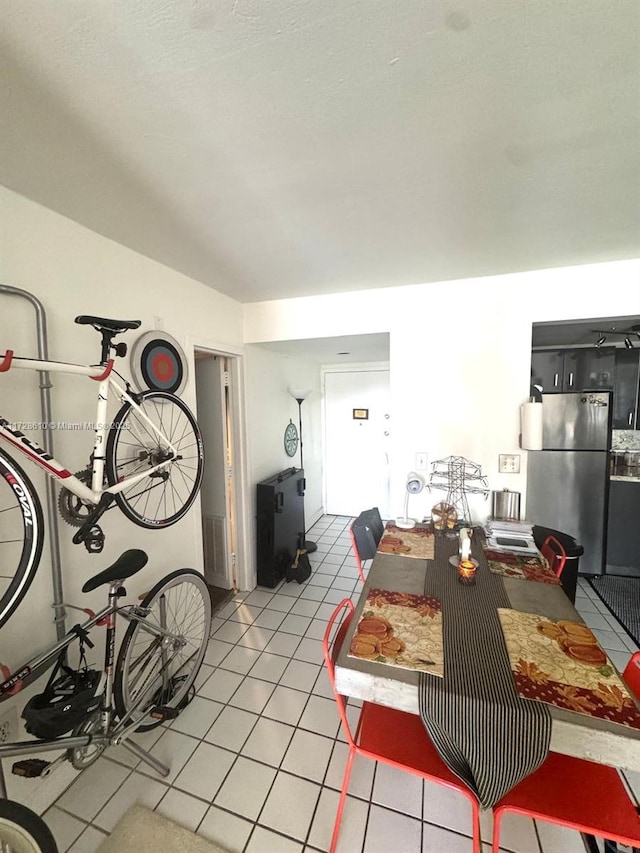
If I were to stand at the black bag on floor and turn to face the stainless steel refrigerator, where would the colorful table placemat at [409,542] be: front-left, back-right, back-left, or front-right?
front-right

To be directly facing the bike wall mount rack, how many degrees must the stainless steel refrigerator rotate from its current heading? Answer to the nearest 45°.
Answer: approximately 45° to its right

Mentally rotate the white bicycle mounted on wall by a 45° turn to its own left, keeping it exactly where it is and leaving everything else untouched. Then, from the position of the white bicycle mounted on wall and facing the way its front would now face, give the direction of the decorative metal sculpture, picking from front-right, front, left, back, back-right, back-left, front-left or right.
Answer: left

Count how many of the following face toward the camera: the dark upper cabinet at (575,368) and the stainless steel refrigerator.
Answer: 2

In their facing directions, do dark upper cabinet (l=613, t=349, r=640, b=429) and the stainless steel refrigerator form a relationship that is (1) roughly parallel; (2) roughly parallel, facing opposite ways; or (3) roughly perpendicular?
roughly parallel

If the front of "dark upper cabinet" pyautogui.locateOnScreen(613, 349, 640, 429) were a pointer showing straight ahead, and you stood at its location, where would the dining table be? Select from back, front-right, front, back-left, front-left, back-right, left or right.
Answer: front

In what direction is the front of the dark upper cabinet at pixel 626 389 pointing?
toward the camera

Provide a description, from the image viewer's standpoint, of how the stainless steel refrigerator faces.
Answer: facing the viewer

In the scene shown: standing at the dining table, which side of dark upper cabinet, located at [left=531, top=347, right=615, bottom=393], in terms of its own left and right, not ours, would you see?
front

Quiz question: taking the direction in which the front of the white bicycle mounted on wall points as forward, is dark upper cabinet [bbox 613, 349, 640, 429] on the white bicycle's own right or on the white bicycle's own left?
on the white bicycle's own left

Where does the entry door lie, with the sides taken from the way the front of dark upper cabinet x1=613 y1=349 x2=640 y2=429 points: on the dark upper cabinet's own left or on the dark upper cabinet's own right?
on the dark upper cabinet's own right

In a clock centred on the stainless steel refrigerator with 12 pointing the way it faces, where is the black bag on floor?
The black bag on floor is roughly at 2 o'clock from the stainless steel refrigerator.

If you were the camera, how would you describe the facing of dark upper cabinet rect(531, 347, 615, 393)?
facing the viewer

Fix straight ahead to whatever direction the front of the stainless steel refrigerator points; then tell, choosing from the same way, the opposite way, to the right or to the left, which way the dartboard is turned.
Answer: to the left

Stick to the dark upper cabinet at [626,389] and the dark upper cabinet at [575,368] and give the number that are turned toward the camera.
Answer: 2
